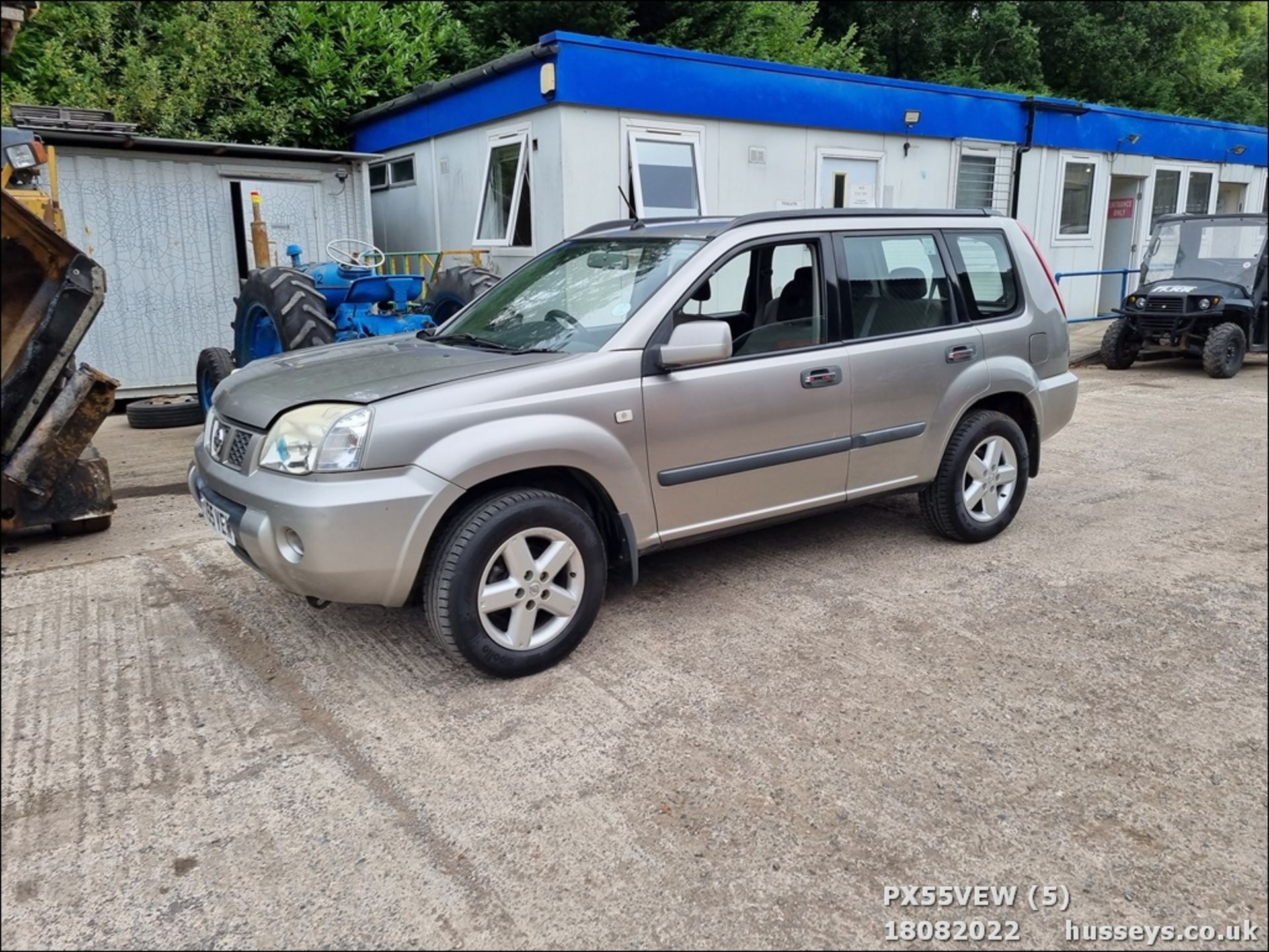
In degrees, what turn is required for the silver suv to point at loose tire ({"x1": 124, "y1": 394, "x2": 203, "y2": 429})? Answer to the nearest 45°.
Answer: approximately 90° to its right

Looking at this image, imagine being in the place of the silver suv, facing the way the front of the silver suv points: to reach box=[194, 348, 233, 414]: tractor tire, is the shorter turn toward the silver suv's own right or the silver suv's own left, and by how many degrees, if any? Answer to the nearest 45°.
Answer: approximately 90° to the silver suv's own right

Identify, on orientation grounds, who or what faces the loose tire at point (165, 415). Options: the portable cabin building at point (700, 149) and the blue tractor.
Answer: the blue tractor

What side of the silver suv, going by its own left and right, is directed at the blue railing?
back

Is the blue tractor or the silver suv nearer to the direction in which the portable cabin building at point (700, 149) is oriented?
the silver suv

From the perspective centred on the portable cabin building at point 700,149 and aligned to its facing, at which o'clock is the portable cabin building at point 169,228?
the portable cabin building at point 169,228 is roughly at 4 o'clock from the portable cabin building at point 700,149.

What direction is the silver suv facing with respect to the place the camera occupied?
facing the viewer and to the left of the viewer

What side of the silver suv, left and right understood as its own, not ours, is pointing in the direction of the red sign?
back

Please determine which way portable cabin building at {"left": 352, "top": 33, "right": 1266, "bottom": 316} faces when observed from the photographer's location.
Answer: facing the viewer and to the right of the viewer

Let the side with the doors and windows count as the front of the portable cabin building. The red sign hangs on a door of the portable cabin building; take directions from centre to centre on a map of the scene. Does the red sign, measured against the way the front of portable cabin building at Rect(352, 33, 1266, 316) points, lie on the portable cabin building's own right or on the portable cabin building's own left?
on the portable cabin building's own left
